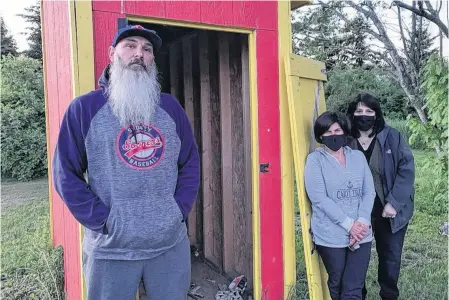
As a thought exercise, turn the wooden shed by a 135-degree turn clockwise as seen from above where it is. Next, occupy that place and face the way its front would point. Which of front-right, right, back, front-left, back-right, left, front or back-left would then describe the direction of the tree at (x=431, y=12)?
right

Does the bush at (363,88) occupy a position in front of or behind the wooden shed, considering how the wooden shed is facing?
behind

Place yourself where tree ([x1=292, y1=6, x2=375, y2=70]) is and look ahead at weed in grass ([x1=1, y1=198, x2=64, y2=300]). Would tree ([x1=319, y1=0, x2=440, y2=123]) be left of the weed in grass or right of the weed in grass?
left

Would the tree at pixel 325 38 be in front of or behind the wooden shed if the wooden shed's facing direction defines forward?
behind

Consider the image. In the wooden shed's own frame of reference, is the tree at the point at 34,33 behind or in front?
behind

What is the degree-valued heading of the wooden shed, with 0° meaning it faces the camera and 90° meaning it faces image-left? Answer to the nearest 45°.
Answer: approximately 0°

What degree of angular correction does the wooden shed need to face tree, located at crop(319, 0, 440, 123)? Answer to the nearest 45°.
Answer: approximately 135° to its left

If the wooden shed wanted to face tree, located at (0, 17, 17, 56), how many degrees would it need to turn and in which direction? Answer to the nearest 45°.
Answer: approximately 135° to its right

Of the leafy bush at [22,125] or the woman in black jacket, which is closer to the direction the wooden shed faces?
the woman in black jacket

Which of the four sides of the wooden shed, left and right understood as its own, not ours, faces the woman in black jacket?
left

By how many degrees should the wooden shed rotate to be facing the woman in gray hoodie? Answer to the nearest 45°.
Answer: approximately 45° to its left
